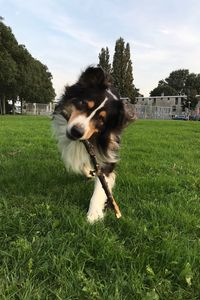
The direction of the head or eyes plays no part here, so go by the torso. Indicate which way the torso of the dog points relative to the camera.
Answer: toward the camera
